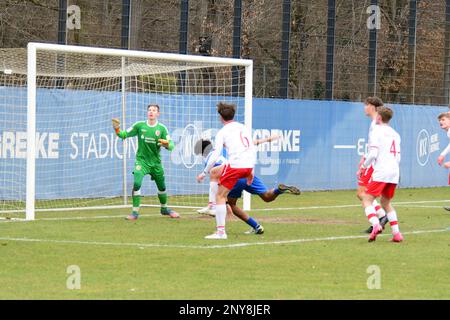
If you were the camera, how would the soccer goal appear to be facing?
facing the viewer and to the right of the viewer

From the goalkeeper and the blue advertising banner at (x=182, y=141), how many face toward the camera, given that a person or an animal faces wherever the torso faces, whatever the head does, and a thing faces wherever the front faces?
2

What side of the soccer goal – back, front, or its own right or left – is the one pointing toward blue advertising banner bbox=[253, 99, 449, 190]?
left

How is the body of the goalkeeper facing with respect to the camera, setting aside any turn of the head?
toward the camera

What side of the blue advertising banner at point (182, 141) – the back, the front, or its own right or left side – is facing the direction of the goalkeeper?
front

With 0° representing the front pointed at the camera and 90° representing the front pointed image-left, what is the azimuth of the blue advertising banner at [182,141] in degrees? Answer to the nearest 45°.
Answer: approximately 0°

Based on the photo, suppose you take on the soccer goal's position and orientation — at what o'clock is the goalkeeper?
The goalkeeper is roughly at 1 o'clock from the soccer goal.

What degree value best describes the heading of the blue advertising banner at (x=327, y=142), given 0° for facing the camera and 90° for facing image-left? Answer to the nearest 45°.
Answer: approximately 0°

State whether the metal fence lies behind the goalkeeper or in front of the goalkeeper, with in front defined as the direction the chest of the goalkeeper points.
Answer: behind
